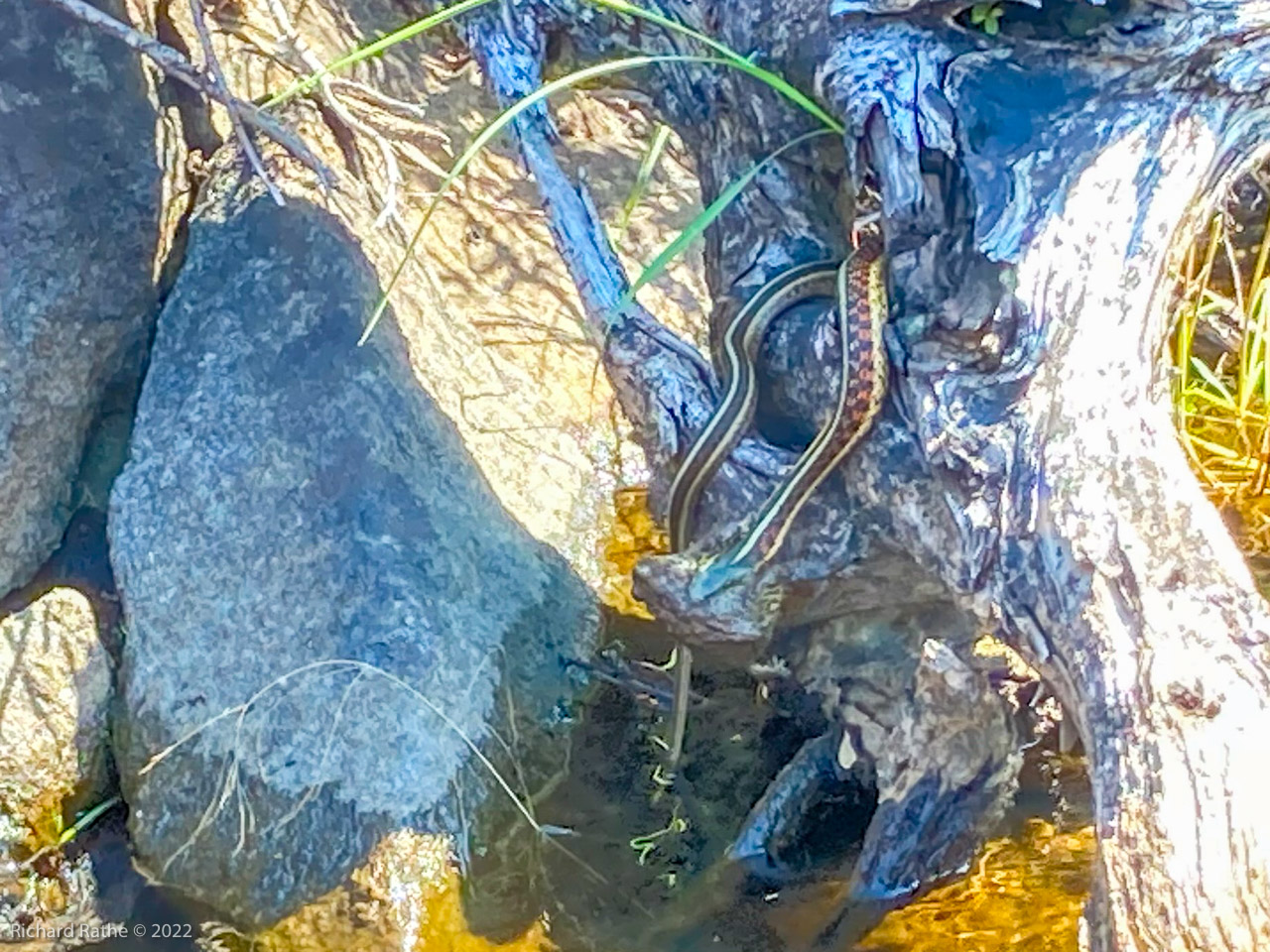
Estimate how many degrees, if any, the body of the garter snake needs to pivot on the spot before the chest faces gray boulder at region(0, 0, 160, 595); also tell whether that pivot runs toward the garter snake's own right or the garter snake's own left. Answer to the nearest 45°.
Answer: approximately 45° to the garter snake's own right

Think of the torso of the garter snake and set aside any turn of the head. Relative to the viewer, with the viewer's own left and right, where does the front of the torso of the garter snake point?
facing the viewer and to the left of the viewer
